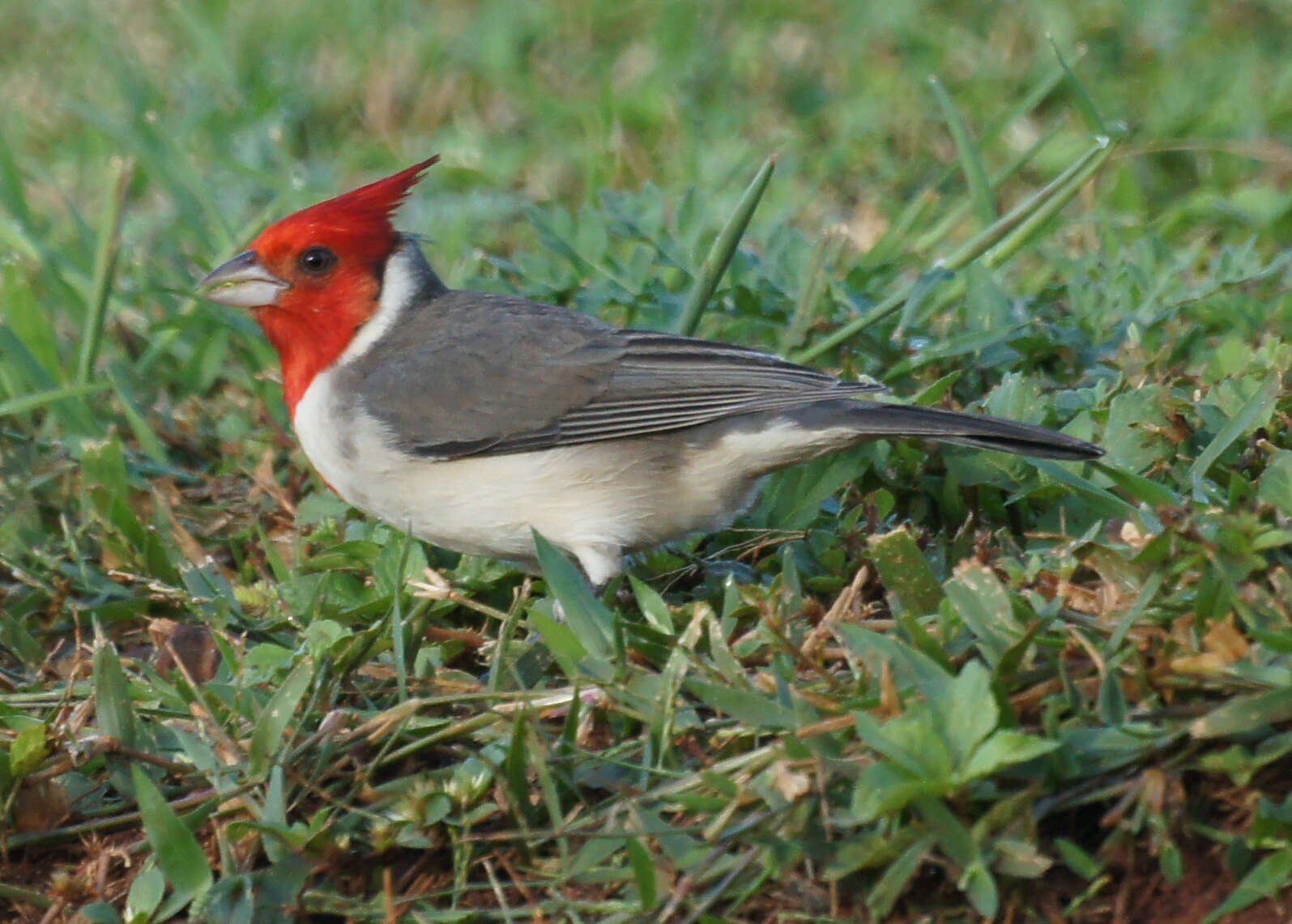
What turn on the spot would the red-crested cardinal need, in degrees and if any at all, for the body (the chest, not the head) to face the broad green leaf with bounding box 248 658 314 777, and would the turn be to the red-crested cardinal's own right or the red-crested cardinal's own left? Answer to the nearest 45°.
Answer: approximately 45° to the red-crested cardinal's own left

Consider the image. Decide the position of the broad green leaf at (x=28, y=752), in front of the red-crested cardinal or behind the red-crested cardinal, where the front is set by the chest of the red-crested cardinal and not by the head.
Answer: in front

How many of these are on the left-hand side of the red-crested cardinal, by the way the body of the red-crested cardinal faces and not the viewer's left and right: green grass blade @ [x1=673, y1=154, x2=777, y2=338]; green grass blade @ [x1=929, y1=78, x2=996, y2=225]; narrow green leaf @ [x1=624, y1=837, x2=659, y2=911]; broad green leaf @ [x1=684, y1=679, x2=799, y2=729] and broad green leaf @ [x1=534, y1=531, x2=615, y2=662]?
3

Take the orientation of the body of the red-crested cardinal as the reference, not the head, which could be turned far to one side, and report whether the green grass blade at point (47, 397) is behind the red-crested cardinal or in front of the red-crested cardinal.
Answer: in front

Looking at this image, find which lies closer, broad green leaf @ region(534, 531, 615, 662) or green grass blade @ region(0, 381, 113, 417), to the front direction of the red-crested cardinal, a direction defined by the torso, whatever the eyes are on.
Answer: the green grass blade

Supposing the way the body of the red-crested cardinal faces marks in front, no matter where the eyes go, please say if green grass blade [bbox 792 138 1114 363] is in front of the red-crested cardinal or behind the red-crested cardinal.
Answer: behind

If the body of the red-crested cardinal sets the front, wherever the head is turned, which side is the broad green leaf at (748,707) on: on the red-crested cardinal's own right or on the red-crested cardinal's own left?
on the red-crested cardinal's own left

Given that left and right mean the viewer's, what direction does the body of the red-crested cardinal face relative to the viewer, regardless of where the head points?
facing to the left of the viewer

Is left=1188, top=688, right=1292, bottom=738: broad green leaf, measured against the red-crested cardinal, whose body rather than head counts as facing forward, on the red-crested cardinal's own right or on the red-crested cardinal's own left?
on the red-crested cardinal's own left

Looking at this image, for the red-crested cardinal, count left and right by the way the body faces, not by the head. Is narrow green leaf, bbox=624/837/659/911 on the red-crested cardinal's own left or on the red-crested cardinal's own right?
on the red-crested cardinal's own left

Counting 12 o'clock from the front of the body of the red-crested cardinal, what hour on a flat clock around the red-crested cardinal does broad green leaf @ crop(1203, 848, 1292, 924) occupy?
The broad green leaf is roughly at 8 o'clock from the red-crested cardinal.

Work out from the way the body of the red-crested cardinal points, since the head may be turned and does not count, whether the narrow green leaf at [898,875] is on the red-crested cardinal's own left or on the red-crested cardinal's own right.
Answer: on the red-crested cardinal's own left

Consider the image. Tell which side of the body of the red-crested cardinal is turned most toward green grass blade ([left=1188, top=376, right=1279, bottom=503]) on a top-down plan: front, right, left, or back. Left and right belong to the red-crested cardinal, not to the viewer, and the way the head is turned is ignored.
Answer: back
